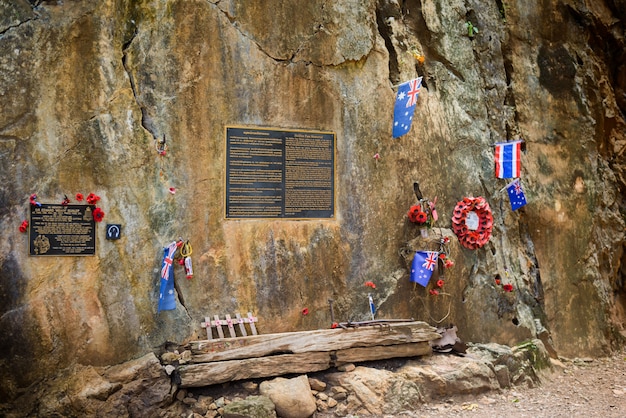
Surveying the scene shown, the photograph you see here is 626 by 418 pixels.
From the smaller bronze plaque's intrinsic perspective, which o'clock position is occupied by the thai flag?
The thai flag is roughly at 9 o'clock from the smaller bronze plaque.

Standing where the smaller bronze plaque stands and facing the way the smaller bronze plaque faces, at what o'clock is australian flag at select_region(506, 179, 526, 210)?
The australian flag is roughly at 9 o'clock from the smaller bronze plaque.

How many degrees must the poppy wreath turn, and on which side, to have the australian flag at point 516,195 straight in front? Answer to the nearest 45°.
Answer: approximately 135° to its left

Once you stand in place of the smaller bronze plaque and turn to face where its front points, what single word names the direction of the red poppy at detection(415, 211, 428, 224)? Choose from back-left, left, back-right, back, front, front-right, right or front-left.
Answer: left

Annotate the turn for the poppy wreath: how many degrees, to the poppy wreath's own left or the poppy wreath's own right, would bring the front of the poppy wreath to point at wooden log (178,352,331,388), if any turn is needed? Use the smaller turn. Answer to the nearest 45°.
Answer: approximately 45° to the poppy wreath's own right

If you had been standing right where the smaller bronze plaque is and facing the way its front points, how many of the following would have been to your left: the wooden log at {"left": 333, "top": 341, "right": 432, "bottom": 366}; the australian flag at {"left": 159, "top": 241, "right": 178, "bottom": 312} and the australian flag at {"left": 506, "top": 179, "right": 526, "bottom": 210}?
3

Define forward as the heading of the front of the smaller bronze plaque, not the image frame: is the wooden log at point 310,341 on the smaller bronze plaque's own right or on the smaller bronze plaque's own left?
on the smaller bronze plaque's own left

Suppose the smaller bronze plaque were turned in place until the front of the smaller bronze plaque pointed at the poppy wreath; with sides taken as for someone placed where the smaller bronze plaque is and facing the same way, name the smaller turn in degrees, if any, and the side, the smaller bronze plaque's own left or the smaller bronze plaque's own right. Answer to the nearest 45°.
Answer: approximately 90° to the smaller bronze plaque's own left

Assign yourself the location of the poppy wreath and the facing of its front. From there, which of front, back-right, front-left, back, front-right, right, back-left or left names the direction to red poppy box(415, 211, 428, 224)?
front-right

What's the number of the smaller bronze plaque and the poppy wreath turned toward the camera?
2

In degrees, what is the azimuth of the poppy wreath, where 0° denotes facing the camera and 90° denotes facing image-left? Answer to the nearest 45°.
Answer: approximately 0°

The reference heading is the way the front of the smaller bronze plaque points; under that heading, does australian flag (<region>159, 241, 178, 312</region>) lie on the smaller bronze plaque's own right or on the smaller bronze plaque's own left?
on the smaller bronze plaque's own left

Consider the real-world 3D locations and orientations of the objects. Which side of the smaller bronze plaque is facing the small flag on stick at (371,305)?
left
